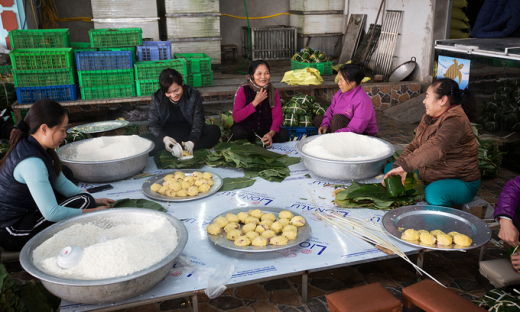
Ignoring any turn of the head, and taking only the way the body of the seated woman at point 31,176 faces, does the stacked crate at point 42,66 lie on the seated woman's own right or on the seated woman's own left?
on the seated woman's own left

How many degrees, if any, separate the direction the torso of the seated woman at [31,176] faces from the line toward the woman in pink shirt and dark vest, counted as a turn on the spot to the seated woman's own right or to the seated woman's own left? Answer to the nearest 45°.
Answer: approximately 45° to the seated woman's own left

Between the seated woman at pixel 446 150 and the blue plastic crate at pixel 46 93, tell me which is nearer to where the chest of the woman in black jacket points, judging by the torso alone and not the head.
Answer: the seated woman

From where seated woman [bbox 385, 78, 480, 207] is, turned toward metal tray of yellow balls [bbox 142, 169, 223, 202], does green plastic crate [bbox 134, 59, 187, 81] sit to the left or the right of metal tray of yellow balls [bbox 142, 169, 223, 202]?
right

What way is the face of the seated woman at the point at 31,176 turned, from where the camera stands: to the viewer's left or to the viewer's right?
to the viewer's right

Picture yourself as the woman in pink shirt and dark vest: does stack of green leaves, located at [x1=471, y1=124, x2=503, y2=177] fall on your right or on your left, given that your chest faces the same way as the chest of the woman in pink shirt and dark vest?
on your left

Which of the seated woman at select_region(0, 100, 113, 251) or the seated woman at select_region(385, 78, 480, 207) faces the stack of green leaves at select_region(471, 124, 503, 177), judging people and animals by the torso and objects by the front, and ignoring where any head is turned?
the seated woman at select_region(0, 100, 113, 251)

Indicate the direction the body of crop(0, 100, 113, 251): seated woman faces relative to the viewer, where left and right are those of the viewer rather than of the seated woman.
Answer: facing to the right of the viewer

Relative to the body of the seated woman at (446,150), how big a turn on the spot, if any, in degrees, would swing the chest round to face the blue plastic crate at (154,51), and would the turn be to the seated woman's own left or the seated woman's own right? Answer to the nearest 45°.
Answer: approximately 45° to the seated woman's own right

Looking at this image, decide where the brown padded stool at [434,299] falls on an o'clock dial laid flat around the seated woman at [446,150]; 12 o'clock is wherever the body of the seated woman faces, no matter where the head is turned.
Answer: The brown padded stool is roughly at 9 o'clock from the seated woman.

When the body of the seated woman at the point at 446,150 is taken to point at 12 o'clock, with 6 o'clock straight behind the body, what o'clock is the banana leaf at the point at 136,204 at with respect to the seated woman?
The banana leaf is roughly at 11 o'clock from the seated woman.

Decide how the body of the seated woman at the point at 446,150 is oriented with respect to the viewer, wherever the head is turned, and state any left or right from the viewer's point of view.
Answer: facing to the left of the viewer

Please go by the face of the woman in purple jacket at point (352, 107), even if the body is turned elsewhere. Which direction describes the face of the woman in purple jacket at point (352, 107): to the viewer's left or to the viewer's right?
to the viewer's left
